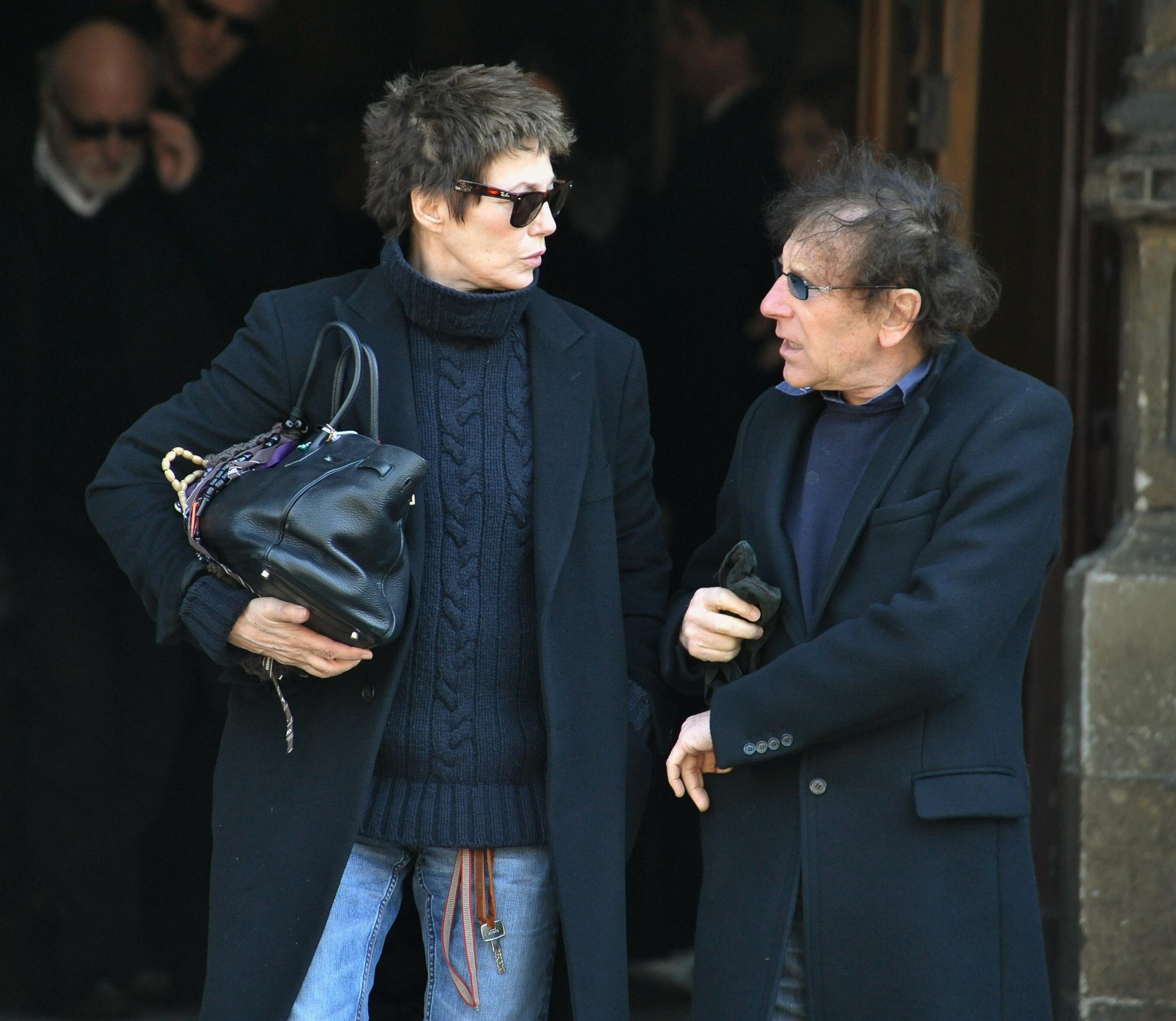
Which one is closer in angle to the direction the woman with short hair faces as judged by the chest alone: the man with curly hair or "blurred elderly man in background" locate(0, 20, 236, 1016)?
the man with curly hair

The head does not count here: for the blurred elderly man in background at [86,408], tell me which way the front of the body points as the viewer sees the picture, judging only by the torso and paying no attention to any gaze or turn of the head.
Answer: toward the camera

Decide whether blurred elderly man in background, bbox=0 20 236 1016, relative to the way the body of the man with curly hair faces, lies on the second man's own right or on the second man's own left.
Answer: on the second man's own right

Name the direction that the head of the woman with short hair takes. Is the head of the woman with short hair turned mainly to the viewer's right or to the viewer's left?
to the viewer's right

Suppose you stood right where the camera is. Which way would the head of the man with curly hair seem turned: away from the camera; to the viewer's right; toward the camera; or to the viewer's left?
to the viewer's left

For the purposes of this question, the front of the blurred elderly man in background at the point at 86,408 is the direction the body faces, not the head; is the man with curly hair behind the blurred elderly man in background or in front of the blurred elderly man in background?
in front

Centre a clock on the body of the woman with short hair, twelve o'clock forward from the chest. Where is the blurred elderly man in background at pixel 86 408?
The blurred elderly man in background is roughly at 5 o'clock from the woman with short hair.

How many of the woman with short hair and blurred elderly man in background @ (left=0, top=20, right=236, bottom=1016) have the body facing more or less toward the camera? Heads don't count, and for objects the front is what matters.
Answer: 2

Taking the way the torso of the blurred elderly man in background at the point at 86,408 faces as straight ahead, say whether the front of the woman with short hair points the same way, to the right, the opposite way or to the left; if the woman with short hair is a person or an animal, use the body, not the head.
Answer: the same way

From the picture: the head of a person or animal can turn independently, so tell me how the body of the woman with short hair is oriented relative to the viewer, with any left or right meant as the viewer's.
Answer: facing the viewer

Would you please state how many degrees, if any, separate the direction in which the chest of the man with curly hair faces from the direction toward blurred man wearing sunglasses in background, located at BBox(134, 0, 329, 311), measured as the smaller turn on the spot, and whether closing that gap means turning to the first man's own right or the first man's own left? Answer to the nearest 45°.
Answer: approximately 90° to the first man's own right

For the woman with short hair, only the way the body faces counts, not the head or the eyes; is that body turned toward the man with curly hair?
no

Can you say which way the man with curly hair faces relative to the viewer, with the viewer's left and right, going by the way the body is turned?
facing the viewer and to the left of the viewer

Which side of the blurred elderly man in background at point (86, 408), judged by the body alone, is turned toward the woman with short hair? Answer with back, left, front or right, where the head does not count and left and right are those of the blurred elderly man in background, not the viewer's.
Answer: front
